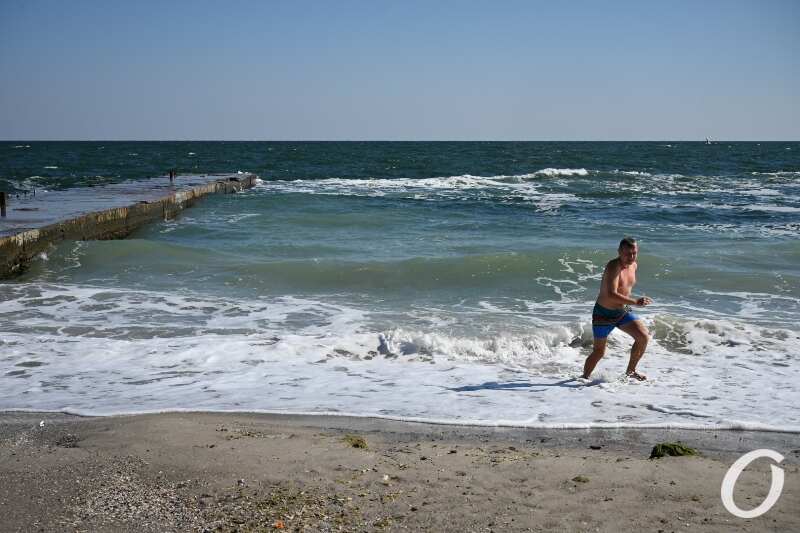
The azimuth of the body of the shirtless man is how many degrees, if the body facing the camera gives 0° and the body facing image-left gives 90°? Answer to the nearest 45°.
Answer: approximately 315°

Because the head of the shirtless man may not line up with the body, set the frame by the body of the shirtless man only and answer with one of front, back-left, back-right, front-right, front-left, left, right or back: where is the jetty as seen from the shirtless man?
back
